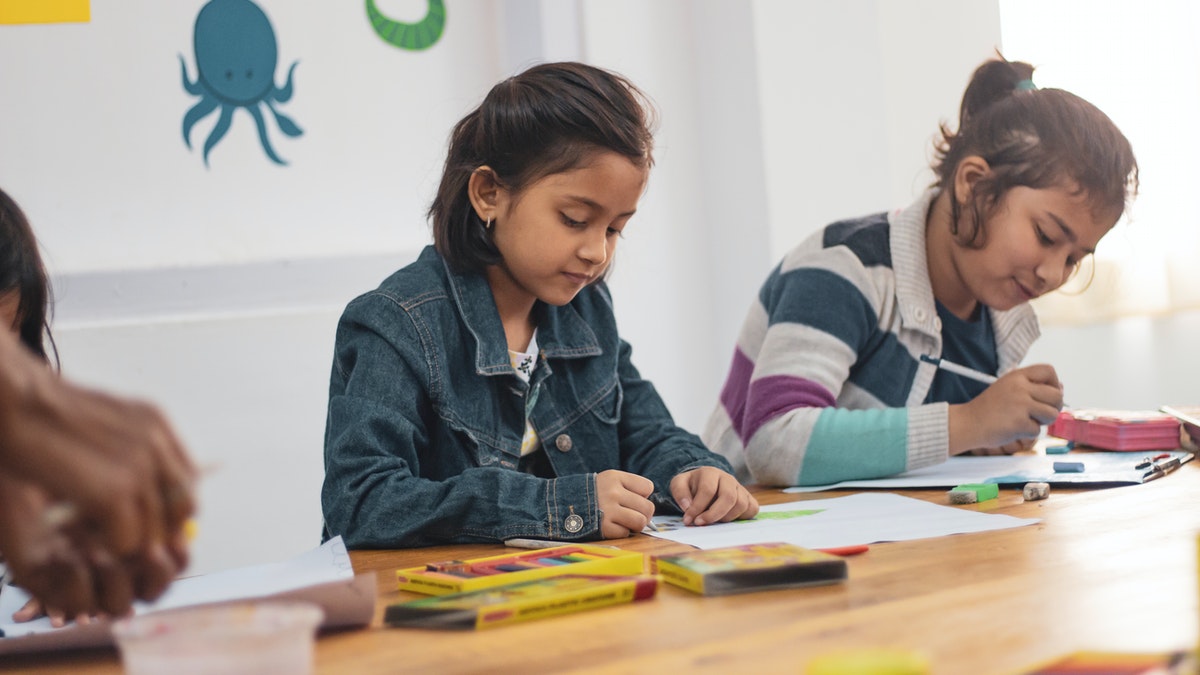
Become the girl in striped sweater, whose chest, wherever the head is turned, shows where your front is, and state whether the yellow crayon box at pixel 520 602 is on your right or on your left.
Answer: on your right

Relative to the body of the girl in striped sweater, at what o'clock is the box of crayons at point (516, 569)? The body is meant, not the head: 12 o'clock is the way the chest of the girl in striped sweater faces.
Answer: The box of crayons is roughly at 2 o'clock from the girl in striped sweater.

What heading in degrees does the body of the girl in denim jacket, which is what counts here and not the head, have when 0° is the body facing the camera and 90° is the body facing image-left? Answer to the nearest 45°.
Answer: approximately 315°

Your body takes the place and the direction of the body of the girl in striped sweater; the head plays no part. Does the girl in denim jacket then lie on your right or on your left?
on your right
